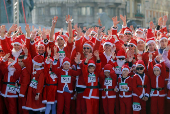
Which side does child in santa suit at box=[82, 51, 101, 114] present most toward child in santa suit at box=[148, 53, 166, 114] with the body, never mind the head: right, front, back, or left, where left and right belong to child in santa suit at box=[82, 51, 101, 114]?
left

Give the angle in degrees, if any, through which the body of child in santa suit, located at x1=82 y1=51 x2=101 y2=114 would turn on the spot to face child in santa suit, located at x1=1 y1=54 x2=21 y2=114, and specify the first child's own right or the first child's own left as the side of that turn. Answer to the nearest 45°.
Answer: approximately 90° to the first child's own right

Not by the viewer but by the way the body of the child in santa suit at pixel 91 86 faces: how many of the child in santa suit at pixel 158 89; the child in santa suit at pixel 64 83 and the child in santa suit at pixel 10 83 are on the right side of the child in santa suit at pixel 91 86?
2

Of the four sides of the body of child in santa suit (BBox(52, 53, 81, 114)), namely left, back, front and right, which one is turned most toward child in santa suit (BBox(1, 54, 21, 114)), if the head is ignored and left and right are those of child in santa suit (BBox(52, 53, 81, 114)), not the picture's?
right

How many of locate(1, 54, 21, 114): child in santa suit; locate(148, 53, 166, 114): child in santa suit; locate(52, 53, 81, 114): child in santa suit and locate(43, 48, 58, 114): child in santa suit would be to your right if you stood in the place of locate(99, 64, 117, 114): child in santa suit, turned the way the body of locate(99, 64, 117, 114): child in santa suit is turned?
3

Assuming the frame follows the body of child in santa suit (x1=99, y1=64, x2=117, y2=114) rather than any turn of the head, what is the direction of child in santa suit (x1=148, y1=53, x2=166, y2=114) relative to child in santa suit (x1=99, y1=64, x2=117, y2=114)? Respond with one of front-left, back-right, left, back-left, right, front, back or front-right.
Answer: left

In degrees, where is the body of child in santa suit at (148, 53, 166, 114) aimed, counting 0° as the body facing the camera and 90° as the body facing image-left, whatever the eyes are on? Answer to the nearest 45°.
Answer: approximately 0°
